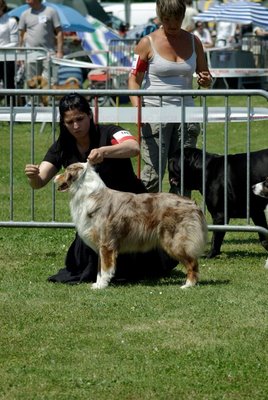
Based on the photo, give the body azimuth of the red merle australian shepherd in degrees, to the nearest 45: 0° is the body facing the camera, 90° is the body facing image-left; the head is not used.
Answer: approximately 90°

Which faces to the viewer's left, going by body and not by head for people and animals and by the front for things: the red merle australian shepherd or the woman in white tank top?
the red merle australian shepherd

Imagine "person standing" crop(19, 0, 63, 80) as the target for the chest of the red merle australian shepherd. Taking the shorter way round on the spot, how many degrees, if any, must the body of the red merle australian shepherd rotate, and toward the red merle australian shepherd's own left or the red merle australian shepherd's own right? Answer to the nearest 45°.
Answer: approximately 90° to the red merle australian shepherd's own right

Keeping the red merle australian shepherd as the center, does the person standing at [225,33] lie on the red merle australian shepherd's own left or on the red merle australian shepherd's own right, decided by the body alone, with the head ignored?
on the red merle australian shepherd's own right

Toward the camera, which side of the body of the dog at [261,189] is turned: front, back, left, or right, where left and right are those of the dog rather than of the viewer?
left

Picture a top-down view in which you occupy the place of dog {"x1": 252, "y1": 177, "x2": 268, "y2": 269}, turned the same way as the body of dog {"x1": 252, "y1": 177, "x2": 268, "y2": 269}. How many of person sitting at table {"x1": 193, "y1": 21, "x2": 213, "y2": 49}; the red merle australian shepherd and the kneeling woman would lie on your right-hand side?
1

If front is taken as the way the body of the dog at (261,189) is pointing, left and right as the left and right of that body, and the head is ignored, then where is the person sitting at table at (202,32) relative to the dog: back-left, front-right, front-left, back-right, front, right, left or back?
right

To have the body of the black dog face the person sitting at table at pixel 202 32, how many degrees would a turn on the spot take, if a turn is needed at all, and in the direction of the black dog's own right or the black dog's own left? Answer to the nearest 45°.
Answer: approximately 90° to the black dog's own right

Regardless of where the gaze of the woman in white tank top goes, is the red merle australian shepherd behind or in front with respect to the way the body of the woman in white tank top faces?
in front

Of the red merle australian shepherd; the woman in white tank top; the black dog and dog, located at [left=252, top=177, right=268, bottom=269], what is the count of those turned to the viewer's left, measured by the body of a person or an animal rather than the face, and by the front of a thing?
3

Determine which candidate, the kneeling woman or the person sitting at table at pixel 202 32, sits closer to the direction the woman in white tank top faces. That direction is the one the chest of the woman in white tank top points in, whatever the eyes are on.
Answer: the kneeling woman

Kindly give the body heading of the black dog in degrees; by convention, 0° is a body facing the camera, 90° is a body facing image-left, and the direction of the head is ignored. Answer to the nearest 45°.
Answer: approximately 90°

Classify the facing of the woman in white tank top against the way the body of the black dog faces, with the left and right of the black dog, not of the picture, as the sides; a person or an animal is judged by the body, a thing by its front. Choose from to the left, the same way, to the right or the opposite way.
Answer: to the left

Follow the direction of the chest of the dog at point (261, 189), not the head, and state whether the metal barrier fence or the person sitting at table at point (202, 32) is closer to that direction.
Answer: the metal barrier fence
